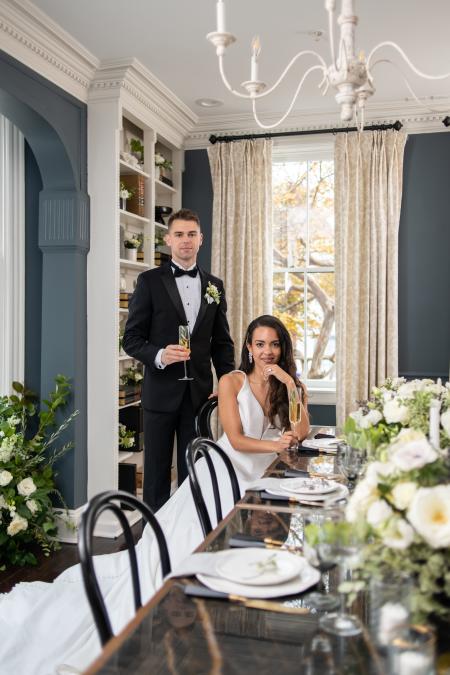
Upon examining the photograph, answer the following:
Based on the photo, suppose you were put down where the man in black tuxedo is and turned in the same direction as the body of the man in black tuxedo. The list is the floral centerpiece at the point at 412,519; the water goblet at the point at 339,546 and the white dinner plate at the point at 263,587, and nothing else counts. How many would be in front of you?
3

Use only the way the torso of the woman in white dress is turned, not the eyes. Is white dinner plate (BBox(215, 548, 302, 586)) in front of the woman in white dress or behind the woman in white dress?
in front

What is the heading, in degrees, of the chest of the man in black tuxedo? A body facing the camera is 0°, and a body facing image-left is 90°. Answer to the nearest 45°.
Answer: approximately 0°

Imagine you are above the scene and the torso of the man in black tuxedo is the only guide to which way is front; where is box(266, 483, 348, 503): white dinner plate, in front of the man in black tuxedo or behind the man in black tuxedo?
in front

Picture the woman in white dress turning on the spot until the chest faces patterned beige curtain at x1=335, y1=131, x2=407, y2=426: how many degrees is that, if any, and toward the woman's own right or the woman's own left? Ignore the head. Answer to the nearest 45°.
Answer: approximately 90° to the woman's own left

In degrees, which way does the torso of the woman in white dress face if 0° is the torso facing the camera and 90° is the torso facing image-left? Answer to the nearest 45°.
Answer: approximately 315°

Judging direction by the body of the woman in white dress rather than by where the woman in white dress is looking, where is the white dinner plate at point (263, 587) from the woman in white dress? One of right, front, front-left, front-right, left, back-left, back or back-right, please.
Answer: front-right

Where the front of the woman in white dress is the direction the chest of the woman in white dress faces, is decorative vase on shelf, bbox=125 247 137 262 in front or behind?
behind

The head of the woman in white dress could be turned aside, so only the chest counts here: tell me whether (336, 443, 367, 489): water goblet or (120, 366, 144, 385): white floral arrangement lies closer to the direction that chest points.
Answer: the water goblet

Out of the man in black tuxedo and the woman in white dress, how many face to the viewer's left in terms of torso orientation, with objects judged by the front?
0
